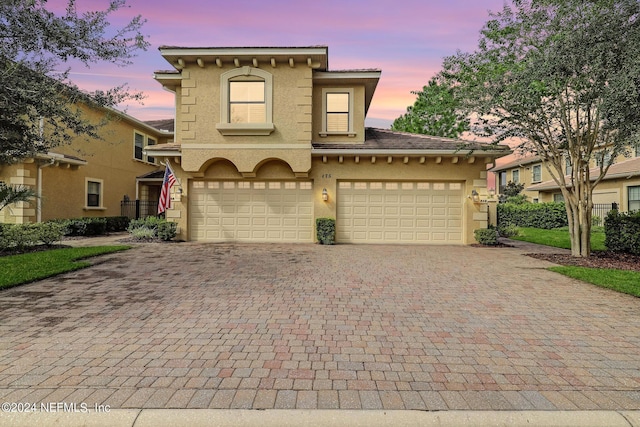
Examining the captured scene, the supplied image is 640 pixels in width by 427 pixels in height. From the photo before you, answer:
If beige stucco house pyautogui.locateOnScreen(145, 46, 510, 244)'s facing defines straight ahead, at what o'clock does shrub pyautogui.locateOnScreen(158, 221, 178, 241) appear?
The shrub is roughly at 3 o'clock from the beige stucco house.

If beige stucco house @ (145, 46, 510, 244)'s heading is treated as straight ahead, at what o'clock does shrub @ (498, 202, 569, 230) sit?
The shrub is roughly at 8 o'clock from the beige stucco house.

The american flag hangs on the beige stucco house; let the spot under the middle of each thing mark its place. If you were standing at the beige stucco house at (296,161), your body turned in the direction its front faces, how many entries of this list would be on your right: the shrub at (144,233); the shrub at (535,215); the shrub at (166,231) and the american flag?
3

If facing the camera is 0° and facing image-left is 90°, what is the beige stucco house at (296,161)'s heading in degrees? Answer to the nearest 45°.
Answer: approximately 0°

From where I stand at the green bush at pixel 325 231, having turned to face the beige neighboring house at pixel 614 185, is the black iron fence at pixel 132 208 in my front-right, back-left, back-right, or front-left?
back-left

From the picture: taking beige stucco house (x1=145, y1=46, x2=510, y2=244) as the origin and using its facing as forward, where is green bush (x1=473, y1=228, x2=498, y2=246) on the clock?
The green bush is roughly at 9 o'clock from the beige stucco house.

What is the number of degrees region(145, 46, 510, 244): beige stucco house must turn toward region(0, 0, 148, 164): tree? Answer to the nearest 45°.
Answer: approximately 45° to its right

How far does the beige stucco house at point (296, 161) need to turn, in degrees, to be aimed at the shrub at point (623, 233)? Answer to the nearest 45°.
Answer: approximately 90° to its left

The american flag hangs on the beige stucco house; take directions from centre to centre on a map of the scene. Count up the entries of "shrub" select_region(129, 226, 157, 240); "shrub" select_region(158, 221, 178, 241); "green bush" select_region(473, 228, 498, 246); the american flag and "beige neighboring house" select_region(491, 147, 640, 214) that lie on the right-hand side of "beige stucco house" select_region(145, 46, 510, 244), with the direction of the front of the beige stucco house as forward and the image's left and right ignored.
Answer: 3

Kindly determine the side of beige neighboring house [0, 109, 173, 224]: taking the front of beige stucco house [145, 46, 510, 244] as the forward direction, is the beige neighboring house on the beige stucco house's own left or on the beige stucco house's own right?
on the beige stucco house's own right

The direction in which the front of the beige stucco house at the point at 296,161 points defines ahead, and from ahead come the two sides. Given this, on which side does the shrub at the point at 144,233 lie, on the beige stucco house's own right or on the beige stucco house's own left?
on the beige stucco house's own right
